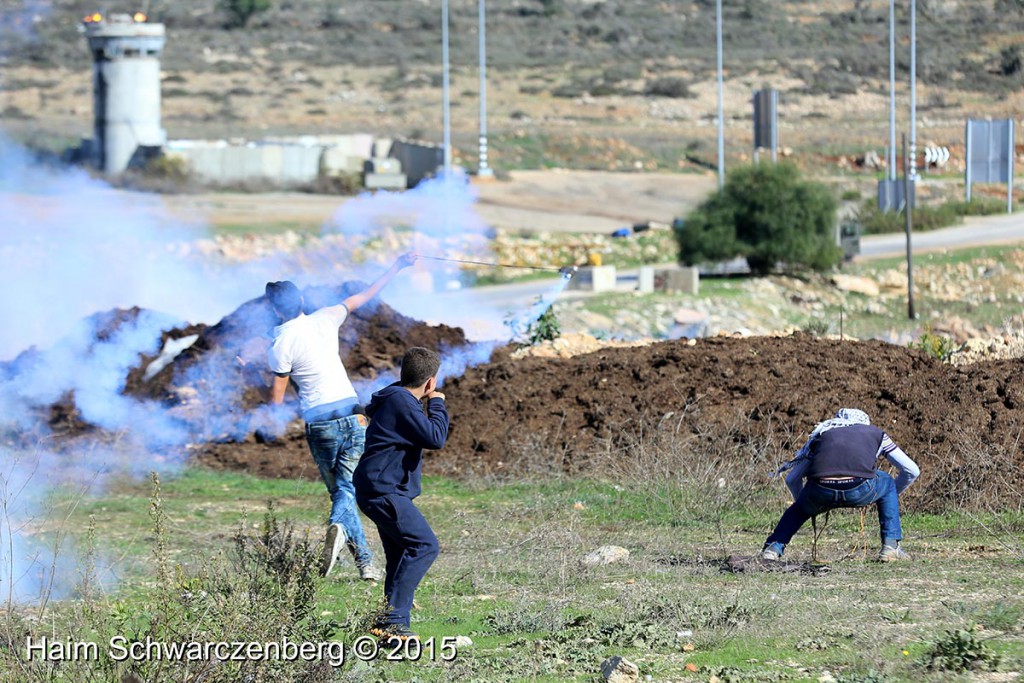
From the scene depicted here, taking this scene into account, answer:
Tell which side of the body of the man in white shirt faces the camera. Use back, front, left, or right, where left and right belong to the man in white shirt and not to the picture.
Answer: back

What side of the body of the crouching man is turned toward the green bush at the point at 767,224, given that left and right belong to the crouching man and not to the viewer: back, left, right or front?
front

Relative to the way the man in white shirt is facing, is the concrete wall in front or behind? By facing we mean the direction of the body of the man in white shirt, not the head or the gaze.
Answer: in front

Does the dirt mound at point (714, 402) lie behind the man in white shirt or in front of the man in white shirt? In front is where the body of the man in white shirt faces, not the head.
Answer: in front

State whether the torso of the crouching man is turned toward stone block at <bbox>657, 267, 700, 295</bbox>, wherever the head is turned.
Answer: yes

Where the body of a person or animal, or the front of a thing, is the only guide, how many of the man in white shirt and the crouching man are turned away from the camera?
2

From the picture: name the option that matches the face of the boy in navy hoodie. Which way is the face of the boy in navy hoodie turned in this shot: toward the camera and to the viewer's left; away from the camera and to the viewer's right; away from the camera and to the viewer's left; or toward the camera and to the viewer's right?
away from the camera and to the viewer's right

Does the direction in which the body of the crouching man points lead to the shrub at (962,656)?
no

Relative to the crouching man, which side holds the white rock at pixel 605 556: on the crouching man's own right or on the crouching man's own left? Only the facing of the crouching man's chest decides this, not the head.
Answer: on the crouching man's own left

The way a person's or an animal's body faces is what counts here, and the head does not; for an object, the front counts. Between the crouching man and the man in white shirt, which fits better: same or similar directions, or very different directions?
same or similar directions

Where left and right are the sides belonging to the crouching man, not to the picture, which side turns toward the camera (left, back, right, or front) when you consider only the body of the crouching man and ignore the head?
back
